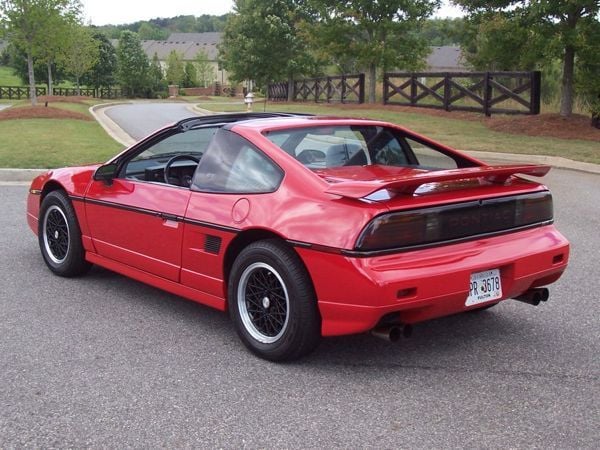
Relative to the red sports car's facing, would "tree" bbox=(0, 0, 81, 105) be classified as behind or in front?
in front

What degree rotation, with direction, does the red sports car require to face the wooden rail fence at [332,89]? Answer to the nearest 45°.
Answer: approximately 45° to its right

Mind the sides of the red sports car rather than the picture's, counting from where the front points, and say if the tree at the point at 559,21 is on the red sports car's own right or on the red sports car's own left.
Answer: on the red sports car's own right

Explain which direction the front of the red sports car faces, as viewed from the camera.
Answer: facing away from the viewer and to the left of the viewer

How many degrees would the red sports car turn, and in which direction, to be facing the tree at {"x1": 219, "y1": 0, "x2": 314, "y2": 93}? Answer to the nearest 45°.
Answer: approximately 45° to its right

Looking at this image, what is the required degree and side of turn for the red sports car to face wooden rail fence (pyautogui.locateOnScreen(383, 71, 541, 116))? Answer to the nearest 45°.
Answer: approximately 45° to its right

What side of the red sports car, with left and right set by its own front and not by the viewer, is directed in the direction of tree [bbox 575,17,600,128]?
right
